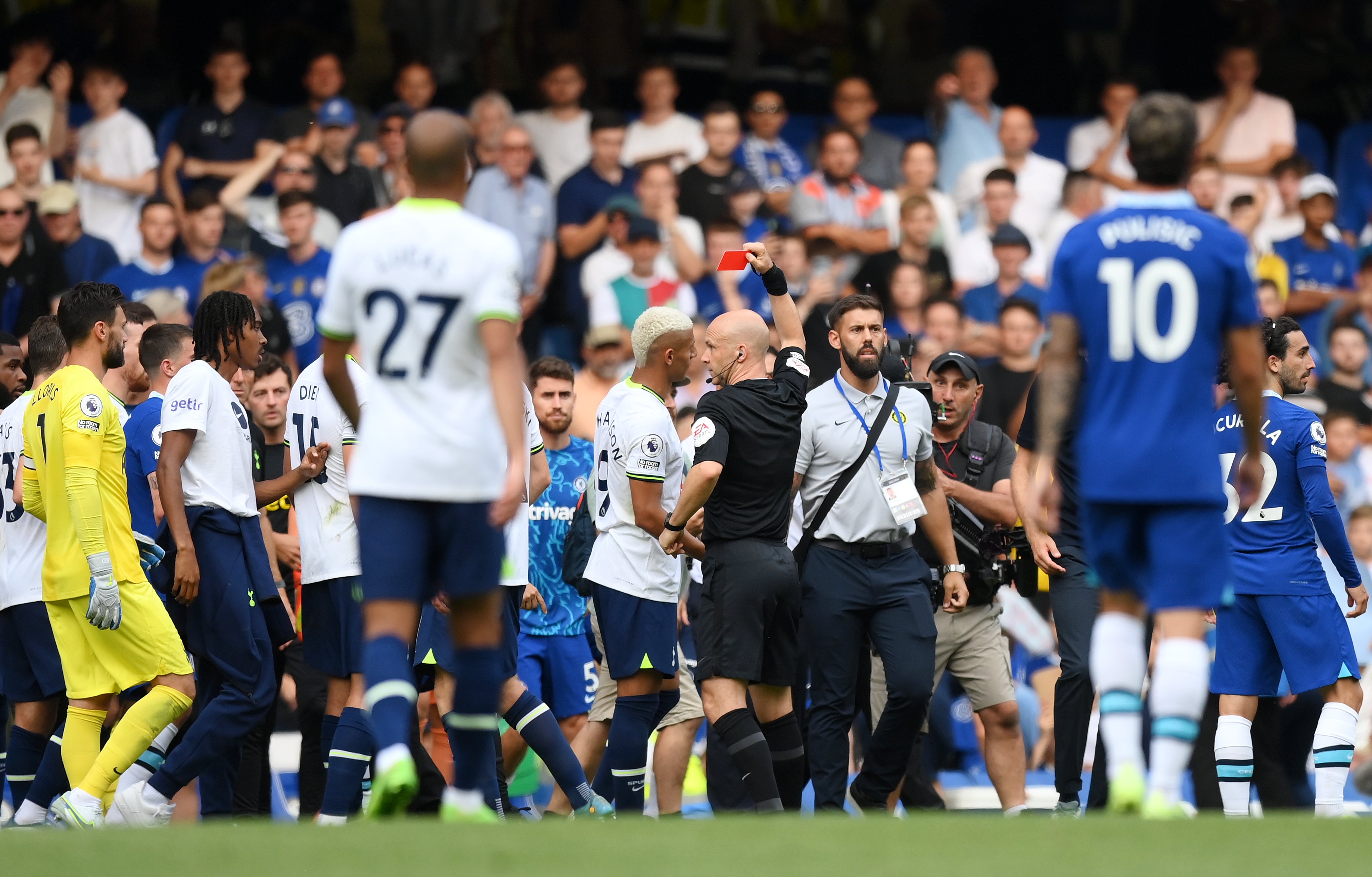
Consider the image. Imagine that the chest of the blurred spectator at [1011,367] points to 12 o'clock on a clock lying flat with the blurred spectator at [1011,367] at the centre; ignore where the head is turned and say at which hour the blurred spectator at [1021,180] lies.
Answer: the blurred spectator at [1021,180] is roughly at 6 o'clock from the blurred spectator at [1011,367].

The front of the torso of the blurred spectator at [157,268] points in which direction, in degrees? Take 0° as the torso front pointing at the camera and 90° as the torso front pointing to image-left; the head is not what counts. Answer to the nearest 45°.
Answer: approximately 0°

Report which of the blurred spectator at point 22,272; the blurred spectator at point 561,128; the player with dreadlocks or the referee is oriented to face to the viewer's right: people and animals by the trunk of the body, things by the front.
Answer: the player with dreadlocks

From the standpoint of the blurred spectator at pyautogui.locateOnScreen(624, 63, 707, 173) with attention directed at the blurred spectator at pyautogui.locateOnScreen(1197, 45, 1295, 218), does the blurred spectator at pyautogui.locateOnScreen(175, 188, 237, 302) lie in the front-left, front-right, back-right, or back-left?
back-right

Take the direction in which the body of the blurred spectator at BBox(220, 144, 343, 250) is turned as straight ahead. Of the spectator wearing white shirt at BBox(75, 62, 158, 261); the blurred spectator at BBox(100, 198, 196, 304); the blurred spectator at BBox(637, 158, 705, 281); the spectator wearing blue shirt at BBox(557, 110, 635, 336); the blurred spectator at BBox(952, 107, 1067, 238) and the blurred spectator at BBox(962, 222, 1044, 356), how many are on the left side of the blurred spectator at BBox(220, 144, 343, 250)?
4

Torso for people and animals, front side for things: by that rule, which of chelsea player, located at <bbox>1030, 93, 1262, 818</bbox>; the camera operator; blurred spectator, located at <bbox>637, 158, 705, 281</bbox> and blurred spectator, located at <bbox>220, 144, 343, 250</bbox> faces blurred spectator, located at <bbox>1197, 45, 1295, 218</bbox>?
the chelsea player

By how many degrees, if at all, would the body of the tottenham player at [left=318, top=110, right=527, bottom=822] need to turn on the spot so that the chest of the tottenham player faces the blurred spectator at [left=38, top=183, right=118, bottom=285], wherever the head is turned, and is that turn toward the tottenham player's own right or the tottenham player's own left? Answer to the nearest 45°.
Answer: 0° — they already face them

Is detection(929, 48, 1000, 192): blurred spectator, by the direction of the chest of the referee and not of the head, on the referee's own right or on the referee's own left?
on the referee's own right

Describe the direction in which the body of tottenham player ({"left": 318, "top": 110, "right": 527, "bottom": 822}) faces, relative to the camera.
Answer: away from the camera

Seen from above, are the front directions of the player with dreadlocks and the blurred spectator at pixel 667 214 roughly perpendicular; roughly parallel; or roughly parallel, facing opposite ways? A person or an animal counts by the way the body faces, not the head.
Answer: roughly perpendicular

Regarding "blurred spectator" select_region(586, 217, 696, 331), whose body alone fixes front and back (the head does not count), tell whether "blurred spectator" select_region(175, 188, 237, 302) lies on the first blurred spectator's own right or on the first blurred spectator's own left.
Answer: on the first blurred spectator's own right

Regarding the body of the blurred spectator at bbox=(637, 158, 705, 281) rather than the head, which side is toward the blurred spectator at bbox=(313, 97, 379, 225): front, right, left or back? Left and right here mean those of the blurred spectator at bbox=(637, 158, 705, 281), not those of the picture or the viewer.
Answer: right

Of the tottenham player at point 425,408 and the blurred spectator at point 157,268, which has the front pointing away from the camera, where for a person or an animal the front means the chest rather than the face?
the tottenham player

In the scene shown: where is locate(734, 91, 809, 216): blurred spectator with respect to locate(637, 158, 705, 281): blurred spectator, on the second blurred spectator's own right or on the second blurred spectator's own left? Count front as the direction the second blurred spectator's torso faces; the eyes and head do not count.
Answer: on the second blurred spectator's own left

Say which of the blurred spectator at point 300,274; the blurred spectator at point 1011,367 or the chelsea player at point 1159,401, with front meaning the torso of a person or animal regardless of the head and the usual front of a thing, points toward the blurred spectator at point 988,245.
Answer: the chelsea player

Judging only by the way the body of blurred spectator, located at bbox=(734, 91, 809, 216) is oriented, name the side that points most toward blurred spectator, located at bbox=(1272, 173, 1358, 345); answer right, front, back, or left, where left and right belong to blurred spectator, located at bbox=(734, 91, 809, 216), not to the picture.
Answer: left
